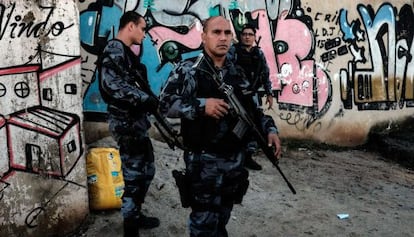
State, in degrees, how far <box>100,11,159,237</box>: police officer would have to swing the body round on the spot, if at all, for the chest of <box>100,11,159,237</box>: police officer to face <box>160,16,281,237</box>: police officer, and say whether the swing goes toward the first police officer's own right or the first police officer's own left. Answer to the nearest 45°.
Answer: approximately 45° to the first police officer's own right

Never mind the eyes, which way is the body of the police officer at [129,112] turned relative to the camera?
to the viewer's right

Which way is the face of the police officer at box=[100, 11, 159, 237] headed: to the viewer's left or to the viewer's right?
to the viewer's right

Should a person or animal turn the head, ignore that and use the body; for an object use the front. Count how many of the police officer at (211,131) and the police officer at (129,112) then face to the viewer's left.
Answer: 0

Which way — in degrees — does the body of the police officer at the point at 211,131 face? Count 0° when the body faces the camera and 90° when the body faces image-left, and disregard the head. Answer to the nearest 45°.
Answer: approximately 315°
